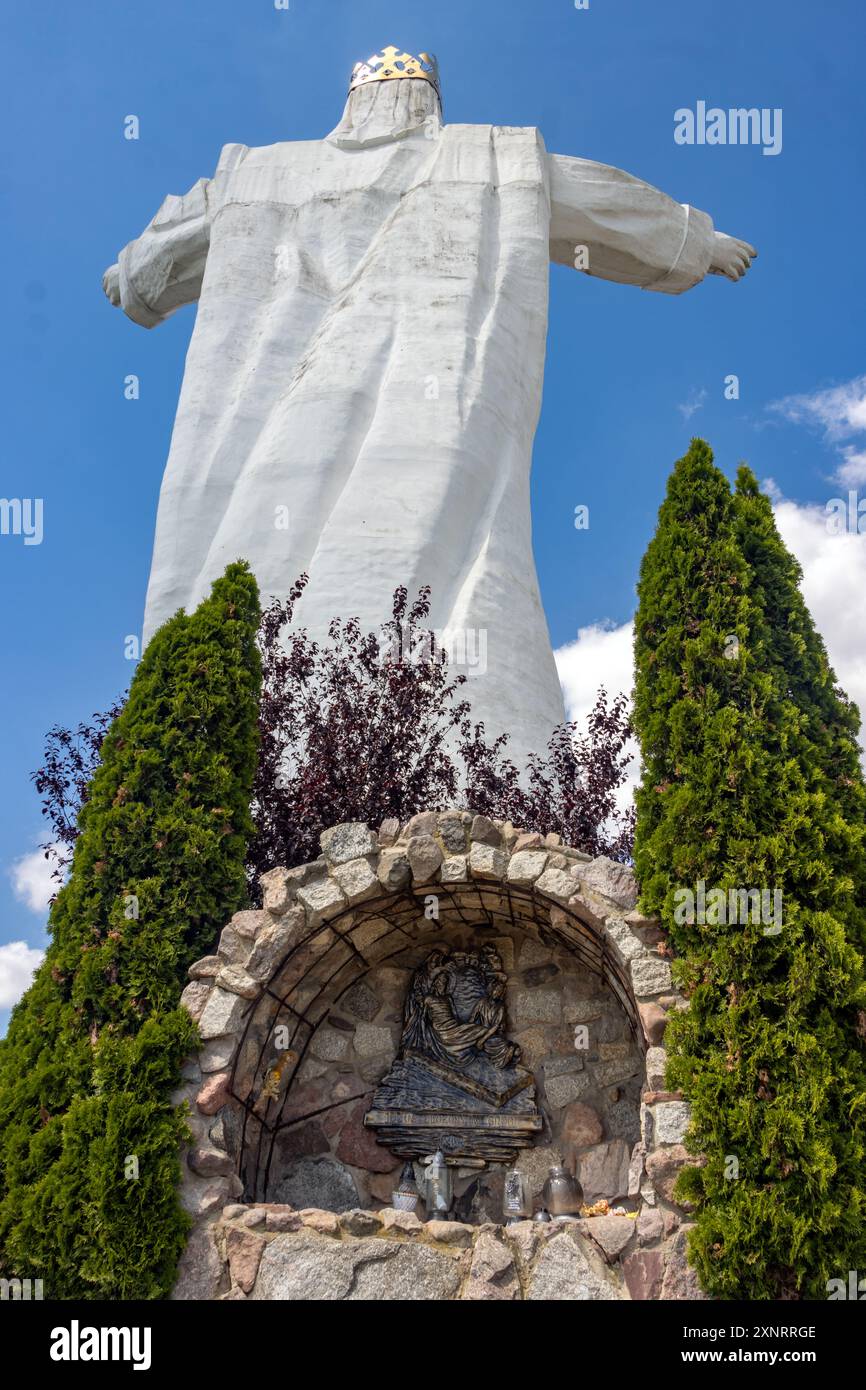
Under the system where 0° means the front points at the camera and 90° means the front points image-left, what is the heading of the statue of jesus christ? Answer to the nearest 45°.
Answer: approximately 180°

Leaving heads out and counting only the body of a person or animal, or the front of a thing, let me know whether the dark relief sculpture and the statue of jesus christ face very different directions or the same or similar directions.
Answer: very different directions

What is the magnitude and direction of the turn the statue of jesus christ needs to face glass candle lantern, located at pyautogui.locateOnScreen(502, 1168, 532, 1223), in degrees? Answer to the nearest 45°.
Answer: approximately 180°

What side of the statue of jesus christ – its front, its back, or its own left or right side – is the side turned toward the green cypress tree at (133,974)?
back

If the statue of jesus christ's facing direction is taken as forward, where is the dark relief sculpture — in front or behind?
behind

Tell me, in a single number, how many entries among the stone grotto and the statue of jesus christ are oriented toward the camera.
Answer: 1

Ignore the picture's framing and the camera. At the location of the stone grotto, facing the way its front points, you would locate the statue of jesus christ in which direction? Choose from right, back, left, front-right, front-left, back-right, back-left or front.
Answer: back

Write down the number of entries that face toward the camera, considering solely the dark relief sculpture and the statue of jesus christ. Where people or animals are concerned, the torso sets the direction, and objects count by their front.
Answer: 1

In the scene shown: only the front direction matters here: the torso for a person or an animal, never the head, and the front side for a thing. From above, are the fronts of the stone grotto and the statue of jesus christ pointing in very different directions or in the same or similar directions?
very different directions

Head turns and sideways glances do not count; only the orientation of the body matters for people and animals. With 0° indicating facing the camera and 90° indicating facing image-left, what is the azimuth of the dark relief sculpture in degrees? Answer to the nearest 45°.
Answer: approximately 0°
